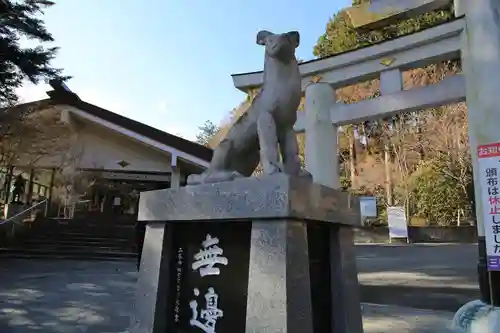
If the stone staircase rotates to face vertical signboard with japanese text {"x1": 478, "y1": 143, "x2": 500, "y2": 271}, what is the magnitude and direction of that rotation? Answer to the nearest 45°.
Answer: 0° — it already faces it

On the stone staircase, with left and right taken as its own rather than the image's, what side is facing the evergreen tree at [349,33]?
left

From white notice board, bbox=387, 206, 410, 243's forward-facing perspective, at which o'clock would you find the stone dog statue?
The stone dog statue is roughly at 12 o'clock from the white notice board.

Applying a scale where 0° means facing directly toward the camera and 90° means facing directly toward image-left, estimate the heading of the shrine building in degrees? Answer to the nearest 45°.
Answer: approximately 0°

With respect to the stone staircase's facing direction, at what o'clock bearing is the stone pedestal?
The stone pedestal is roughly at 12 o'clock from the stone staircase.

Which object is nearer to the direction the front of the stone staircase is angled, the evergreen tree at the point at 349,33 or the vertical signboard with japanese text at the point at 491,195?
the vertical signboard with japanese text
